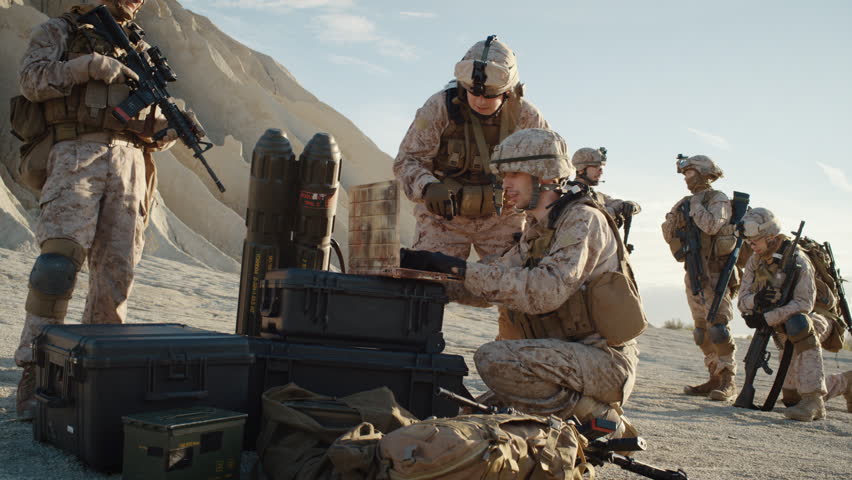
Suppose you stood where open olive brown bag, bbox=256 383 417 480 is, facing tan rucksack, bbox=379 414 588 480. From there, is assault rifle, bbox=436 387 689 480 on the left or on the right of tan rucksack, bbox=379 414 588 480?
left

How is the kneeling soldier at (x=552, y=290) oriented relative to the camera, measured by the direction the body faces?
to the viewer's left

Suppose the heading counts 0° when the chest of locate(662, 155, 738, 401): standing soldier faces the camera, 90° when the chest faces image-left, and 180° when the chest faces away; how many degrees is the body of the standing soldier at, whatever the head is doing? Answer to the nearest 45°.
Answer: approximately 45°

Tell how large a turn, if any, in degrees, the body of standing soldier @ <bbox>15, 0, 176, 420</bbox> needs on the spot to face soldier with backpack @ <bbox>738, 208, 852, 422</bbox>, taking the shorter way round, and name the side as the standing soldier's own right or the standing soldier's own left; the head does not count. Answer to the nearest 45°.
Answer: approximately 45° to the standing soldier's own left
